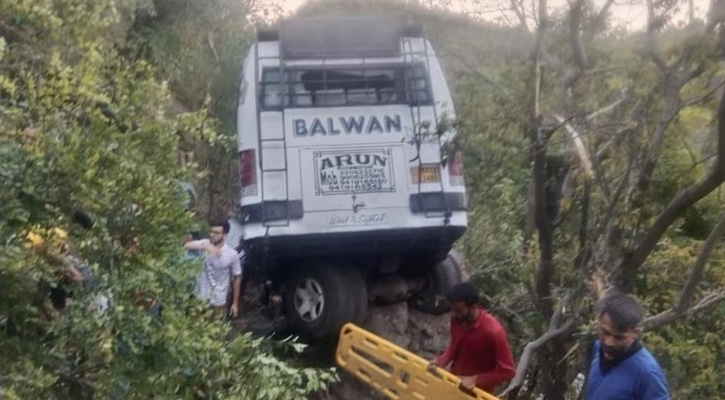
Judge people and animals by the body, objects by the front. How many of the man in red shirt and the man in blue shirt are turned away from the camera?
0

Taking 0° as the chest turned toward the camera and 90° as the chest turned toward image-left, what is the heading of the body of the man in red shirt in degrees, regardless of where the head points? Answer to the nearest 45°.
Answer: approximately 45°

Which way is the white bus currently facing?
away from the camera

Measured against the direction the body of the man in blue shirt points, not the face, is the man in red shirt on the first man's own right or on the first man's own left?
on the first man's own right

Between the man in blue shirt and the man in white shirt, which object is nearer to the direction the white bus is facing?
the man in white shirt
